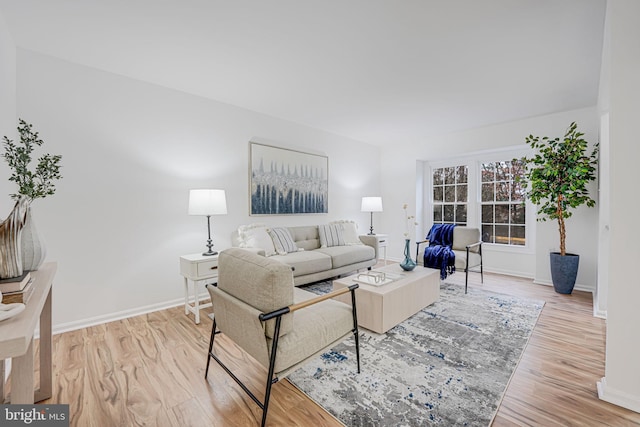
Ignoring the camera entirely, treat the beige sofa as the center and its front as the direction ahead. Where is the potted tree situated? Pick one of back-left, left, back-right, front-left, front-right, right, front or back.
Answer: front-left

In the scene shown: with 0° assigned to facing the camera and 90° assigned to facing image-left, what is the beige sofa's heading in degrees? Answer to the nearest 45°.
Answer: approximately 315°

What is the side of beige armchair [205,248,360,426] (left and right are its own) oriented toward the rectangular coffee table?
front

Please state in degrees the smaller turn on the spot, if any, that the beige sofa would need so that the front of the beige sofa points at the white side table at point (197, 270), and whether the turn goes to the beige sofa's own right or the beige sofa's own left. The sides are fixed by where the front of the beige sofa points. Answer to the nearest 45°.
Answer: approximately 90° to the beige sofa's own right

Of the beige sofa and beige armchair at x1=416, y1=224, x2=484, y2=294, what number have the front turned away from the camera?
0

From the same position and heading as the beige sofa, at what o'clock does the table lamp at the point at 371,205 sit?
The table lamp is roughly at 9 o'clock from the beige sofa.

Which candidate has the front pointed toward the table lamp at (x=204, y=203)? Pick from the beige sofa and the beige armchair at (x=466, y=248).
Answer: the beige armchair

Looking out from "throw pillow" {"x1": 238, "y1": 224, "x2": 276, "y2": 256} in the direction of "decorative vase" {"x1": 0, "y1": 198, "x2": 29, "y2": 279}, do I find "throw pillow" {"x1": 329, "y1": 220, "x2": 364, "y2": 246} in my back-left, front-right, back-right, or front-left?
back-left

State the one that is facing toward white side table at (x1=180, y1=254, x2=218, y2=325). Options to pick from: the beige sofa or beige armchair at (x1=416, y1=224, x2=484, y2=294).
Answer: the beige armchair

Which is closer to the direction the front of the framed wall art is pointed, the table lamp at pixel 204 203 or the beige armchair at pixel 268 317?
the beige armchair

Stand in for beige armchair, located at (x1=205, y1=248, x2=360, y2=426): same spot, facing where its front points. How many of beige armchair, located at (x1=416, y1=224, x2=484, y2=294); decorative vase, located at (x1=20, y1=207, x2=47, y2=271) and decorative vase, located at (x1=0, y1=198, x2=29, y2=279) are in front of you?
1

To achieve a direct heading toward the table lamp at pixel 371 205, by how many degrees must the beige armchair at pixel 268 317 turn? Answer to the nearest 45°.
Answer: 0° — it already faces it

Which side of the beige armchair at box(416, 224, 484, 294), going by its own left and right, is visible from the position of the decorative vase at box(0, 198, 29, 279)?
front

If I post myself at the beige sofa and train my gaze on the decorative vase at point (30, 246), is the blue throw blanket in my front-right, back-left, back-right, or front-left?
back-left

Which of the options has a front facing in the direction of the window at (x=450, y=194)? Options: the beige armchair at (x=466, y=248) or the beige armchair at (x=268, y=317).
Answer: the beige armchair at (x=268, y=317)

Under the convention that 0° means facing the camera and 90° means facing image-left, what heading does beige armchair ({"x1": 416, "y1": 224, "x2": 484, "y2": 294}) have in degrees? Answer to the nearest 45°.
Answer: approximately 45°

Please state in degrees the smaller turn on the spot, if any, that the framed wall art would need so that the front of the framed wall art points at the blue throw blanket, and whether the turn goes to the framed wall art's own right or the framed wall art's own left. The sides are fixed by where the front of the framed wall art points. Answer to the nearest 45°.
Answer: approximately 45° to the framed wall art's own left
